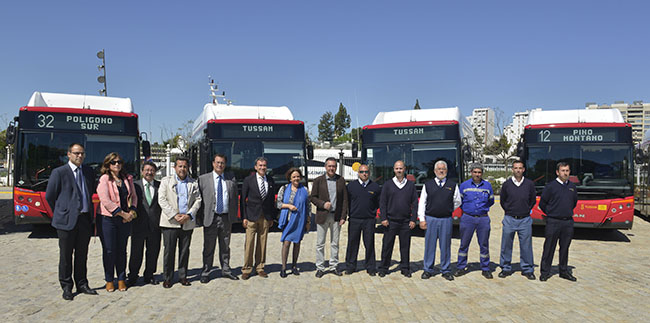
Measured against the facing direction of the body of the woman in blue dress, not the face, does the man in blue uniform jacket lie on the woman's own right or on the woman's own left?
on the woman's own left

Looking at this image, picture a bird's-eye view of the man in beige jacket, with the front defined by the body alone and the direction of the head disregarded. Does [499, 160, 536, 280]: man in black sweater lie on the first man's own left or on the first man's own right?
on the first man's own left

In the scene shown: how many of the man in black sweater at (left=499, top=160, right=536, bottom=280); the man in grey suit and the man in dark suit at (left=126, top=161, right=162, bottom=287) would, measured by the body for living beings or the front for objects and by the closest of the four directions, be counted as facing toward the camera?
3

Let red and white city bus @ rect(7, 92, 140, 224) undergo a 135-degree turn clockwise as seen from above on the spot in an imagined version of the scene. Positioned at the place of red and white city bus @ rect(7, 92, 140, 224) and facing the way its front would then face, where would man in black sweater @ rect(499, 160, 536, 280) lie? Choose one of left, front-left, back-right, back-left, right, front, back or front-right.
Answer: back

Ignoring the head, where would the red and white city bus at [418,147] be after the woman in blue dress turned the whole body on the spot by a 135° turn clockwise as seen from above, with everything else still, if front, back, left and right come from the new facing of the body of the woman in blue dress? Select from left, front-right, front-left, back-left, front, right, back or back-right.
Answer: right

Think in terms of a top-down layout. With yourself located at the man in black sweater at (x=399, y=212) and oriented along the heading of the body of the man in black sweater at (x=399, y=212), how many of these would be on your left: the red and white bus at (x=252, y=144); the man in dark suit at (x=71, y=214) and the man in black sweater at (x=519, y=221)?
1

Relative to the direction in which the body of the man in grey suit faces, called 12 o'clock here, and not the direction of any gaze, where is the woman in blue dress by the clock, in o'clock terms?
The woman in blue dress is roughly at 9 o'clock from the man in grey suit.
